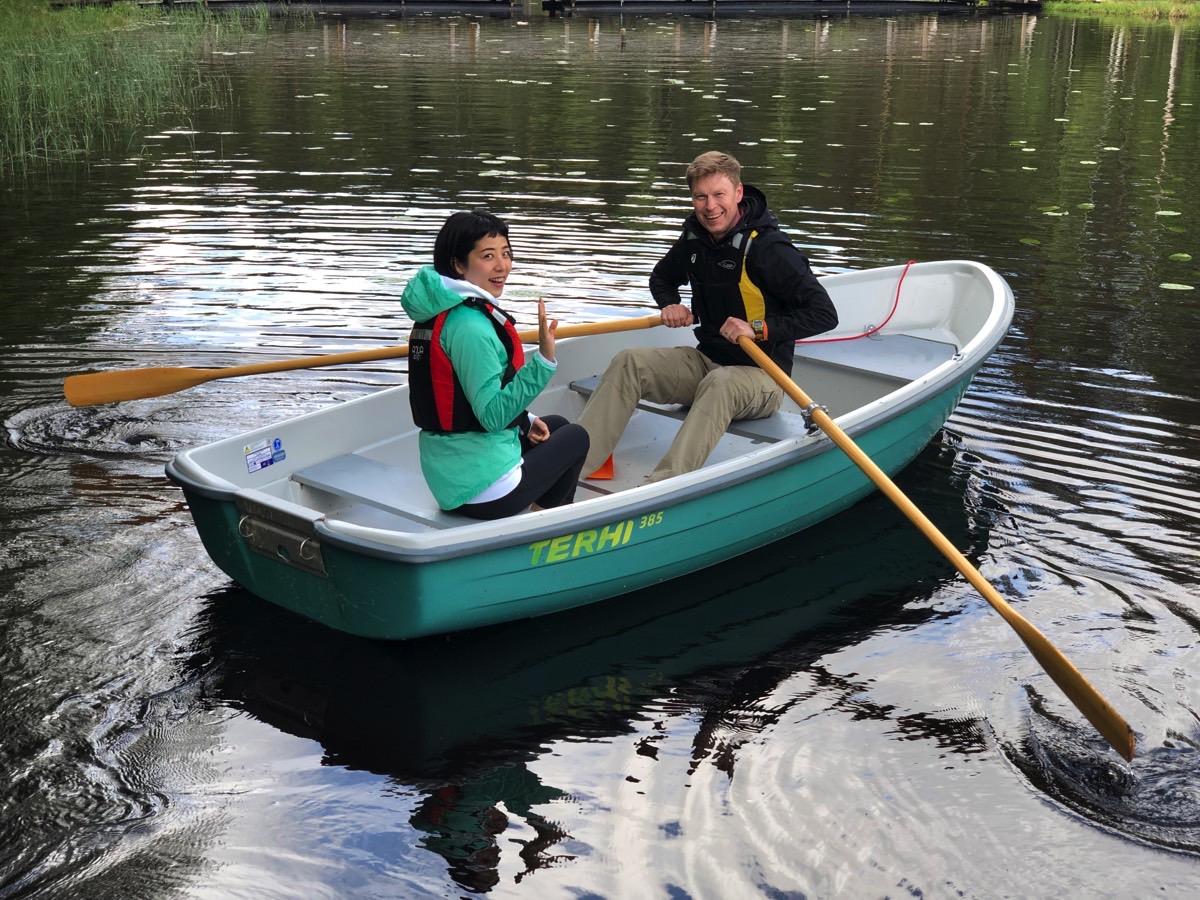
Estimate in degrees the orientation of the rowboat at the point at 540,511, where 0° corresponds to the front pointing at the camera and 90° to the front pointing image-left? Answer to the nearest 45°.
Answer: approximately 225°

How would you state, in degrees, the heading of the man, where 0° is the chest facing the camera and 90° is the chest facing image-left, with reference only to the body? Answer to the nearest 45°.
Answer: approximately 45°

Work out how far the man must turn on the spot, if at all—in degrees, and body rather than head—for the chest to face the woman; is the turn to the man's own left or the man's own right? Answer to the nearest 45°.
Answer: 0° — they already face them
